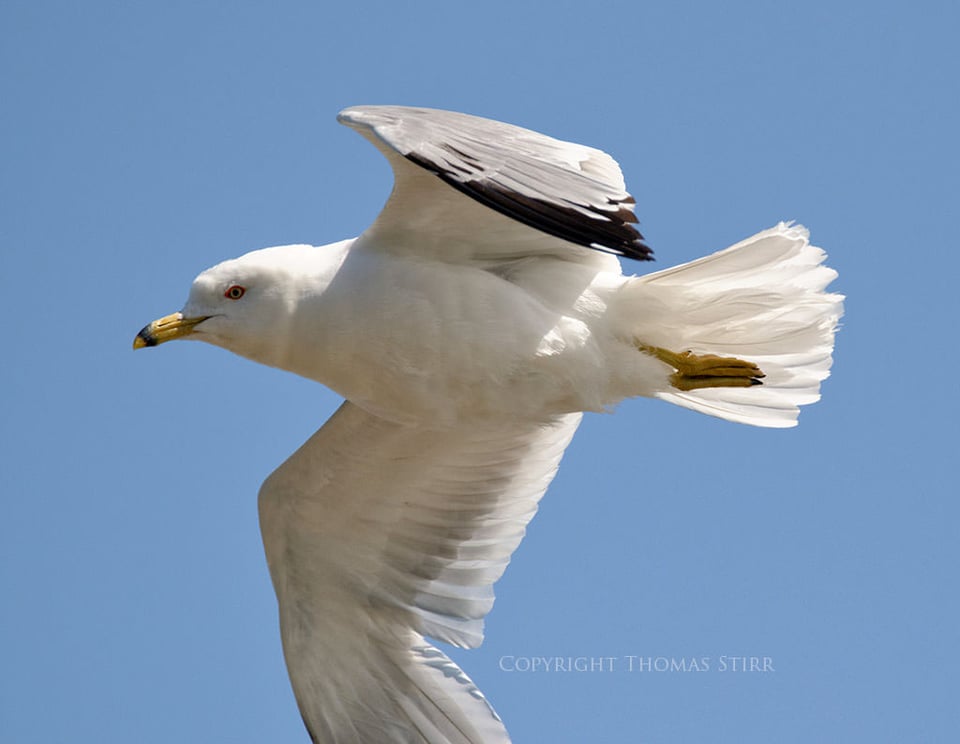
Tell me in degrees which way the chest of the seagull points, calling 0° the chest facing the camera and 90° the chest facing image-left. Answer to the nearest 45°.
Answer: approximately 90°
